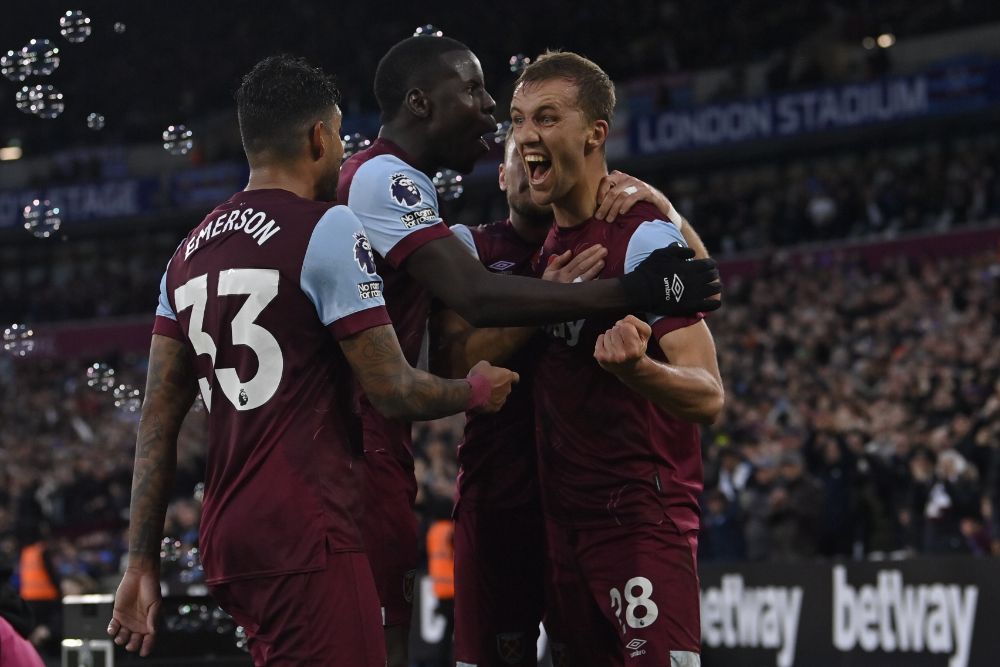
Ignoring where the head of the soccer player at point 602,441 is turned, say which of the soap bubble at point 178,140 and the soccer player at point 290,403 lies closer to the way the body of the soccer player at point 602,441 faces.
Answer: the soccer player

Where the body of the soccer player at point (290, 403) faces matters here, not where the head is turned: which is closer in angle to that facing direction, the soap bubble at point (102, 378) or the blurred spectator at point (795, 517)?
the blurred spectator

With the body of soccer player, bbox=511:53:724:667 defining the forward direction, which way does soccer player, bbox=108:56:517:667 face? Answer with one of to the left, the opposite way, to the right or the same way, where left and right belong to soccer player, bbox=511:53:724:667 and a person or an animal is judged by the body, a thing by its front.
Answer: the opposite way

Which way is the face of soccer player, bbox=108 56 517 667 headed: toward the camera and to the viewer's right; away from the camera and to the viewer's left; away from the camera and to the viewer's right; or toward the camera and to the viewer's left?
away from the camera and to the viewer's right

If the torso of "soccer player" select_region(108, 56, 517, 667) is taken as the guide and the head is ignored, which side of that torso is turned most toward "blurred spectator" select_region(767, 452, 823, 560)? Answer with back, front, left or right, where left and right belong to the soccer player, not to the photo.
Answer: front

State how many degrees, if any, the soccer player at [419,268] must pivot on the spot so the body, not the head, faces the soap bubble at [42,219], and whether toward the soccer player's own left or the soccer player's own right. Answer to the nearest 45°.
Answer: approximately 135° to the soccer player's own left

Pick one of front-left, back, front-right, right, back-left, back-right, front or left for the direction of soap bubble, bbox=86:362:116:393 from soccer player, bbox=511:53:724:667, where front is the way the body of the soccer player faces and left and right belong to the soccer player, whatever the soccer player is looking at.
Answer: right

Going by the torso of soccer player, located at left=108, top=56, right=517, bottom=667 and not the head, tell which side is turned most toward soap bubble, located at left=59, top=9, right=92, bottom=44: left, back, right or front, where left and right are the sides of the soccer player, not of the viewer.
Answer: left

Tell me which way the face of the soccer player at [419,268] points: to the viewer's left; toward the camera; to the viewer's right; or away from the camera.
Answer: to the viewer's right

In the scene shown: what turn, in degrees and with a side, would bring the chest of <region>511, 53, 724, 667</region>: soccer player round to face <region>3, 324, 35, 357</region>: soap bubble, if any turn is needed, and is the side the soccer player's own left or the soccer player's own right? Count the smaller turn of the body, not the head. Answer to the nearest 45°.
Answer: approximately 90° to the soccer player's own right

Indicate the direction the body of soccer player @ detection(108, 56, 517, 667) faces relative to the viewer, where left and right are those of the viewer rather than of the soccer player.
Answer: facing away from the viewer and to the right of the viewer

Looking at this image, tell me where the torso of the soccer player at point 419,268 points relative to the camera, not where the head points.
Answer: to the viewer's right

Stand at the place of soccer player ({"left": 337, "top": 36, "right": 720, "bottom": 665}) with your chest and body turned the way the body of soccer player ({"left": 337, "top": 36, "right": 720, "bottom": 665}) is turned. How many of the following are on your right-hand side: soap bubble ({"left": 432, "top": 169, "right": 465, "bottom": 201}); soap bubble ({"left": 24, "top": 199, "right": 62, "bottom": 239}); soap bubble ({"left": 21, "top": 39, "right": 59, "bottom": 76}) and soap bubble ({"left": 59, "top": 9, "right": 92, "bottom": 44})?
0

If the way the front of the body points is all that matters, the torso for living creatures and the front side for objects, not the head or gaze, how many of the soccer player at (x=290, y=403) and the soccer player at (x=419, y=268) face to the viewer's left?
0

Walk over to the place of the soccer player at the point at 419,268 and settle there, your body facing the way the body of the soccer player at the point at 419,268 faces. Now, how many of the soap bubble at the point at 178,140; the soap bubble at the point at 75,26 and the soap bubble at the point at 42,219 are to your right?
0

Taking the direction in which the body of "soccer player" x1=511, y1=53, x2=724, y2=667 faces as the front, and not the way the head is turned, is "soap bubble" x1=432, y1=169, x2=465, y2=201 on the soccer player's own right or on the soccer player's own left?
on the soccer player's own right

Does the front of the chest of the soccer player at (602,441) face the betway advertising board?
no
